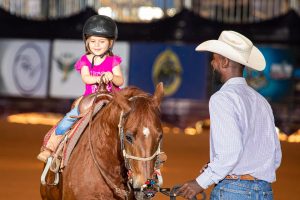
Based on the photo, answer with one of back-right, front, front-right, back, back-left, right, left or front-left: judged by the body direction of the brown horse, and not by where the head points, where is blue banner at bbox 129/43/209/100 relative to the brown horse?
back-left

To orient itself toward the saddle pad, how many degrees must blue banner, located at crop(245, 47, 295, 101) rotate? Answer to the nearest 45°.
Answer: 0° — it already faces it

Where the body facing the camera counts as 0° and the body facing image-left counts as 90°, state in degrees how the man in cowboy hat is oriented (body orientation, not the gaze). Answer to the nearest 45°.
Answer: approximately 135°

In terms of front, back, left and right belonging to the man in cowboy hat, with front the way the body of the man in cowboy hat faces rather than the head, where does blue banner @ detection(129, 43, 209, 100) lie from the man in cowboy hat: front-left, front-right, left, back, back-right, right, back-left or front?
front-right

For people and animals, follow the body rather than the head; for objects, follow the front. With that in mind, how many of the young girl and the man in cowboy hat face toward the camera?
1

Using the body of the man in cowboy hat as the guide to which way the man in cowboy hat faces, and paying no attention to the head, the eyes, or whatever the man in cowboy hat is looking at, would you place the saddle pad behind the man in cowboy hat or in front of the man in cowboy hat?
in front

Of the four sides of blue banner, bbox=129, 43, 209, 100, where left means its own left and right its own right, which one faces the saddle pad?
front

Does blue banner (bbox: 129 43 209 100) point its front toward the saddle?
yes
